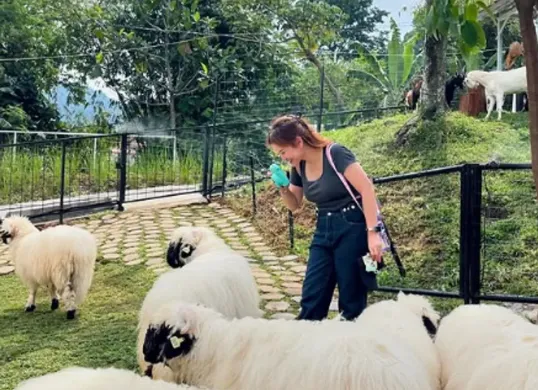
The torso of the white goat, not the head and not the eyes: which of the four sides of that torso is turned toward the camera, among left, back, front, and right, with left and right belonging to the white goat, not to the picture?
left

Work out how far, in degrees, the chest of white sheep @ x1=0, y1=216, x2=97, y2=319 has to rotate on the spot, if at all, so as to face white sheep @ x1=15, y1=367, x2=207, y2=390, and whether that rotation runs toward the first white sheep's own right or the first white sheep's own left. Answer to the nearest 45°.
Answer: approximately 135° to the first white sheep's own left

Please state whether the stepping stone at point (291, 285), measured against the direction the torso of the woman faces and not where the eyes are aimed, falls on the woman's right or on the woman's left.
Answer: on the woman's right

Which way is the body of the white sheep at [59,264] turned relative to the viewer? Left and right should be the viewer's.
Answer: facing away from the viewer and to the left of the viewer

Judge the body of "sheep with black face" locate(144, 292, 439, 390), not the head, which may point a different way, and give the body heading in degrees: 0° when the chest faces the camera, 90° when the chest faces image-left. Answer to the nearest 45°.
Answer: approximately 90°

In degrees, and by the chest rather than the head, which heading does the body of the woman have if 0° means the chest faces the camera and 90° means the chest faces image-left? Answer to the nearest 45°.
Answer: approximately 45°

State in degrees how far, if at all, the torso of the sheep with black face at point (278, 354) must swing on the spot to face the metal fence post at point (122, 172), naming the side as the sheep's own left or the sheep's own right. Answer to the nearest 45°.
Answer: approximately 90° to the sheep's own right

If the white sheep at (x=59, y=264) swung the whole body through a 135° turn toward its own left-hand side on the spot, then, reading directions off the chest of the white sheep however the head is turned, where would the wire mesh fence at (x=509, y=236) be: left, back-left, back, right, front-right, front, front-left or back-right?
left

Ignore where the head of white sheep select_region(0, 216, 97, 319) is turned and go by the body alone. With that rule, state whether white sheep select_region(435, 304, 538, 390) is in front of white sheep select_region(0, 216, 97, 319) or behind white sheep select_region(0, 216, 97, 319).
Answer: behind
